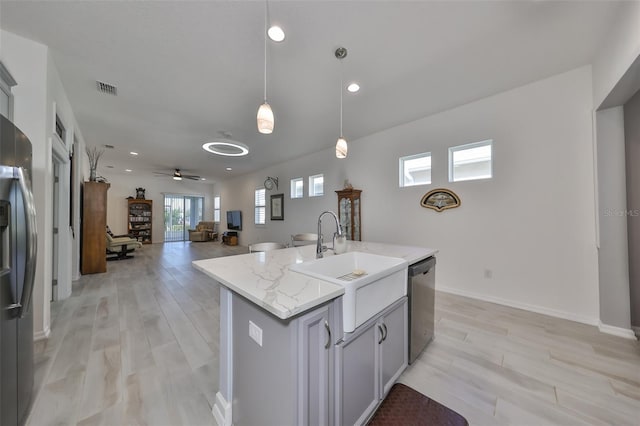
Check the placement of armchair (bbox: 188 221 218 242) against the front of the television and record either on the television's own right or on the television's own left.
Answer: on the television's own right

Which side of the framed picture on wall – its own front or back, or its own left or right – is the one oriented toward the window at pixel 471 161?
left

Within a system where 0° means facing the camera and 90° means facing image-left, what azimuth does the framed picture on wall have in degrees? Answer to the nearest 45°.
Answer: approximately 45°

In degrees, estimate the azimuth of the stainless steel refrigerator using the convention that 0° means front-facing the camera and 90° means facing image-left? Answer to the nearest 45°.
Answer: approximately 270°

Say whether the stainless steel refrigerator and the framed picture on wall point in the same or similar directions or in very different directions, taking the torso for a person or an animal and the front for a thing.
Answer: very different directions

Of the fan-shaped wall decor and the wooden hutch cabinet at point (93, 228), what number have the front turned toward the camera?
1

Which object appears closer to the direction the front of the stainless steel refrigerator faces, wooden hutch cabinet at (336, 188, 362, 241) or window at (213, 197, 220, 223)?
the wooden hutch cabinet

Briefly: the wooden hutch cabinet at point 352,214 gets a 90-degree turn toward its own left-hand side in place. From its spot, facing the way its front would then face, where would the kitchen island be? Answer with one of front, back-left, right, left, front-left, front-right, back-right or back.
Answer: front-right

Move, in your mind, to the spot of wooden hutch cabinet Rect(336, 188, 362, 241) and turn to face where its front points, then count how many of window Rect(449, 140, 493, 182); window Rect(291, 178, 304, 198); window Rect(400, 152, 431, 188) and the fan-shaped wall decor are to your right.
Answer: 1

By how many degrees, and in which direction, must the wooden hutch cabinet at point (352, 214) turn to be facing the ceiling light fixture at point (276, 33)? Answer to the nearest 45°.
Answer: approximately 45° to its left

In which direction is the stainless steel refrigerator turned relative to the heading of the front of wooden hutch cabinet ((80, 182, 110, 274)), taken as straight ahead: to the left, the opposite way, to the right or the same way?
the same way

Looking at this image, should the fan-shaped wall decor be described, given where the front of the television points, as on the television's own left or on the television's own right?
on the television's own left

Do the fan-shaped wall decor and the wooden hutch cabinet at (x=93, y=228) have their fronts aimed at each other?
no

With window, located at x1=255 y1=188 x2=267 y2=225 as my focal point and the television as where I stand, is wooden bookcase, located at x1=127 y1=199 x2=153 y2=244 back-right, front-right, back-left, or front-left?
back-right

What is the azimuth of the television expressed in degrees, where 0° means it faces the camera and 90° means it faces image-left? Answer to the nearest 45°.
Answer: approximately 45°

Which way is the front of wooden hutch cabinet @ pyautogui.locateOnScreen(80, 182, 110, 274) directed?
to the viewer's right

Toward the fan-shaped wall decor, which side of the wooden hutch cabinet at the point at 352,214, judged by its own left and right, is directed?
left

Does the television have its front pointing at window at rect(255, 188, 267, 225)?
no

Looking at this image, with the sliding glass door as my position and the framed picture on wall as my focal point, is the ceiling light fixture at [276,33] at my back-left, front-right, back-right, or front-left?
front-right
